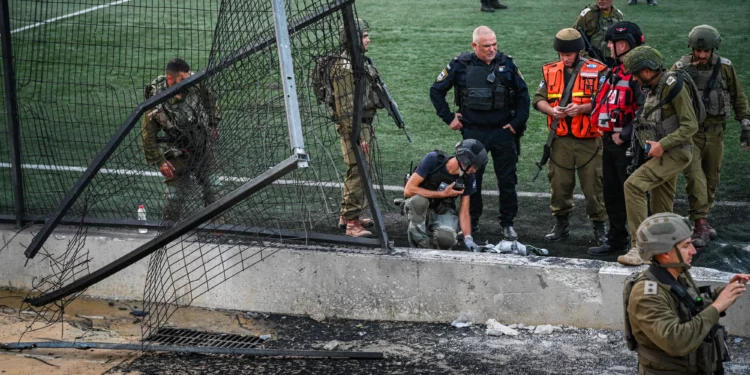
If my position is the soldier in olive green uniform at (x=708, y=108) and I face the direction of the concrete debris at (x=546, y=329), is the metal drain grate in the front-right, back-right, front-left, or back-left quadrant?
front-right

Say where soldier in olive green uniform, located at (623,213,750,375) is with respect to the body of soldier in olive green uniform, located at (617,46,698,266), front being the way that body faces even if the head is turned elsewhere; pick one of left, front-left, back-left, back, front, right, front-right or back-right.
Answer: left

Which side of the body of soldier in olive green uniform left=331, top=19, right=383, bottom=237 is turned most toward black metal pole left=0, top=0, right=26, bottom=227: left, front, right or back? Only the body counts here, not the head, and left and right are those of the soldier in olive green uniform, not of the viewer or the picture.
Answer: back

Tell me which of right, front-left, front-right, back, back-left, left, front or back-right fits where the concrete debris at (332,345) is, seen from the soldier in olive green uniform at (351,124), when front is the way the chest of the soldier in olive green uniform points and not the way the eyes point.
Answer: right

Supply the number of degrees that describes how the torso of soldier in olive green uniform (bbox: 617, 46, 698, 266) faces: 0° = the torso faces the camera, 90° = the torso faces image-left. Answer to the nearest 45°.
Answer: approximately 90°

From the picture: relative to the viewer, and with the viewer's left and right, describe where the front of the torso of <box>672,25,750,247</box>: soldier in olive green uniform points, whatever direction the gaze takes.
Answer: facing the viewer

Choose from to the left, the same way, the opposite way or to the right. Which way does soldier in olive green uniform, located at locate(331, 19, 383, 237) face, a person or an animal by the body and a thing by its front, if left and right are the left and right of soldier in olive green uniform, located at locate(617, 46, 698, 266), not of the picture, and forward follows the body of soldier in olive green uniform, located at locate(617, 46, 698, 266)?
the opposite way

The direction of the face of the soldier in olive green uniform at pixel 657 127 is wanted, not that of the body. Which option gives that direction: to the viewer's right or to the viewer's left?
to the viewer's left

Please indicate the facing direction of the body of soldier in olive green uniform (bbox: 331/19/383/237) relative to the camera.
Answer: to the viewer's right

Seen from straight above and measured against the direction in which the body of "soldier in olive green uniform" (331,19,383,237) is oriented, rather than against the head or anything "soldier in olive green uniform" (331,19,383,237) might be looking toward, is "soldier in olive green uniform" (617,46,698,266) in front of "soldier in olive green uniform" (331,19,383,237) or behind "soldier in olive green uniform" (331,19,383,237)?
in front

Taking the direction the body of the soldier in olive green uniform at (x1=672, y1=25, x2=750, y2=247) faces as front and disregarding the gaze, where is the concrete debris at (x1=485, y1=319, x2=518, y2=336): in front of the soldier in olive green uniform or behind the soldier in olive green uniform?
in front

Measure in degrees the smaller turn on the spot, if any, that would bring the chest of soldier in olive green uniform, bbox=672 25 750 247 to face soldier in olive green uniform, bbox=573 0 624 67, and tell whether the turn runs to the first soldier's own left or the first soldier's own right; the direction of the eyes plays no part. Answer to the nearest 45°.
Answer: approximately 135° to the first soldier's own right

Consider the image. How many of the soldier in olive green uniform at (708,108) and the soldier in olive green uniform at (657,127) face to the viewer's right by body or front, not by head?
0
